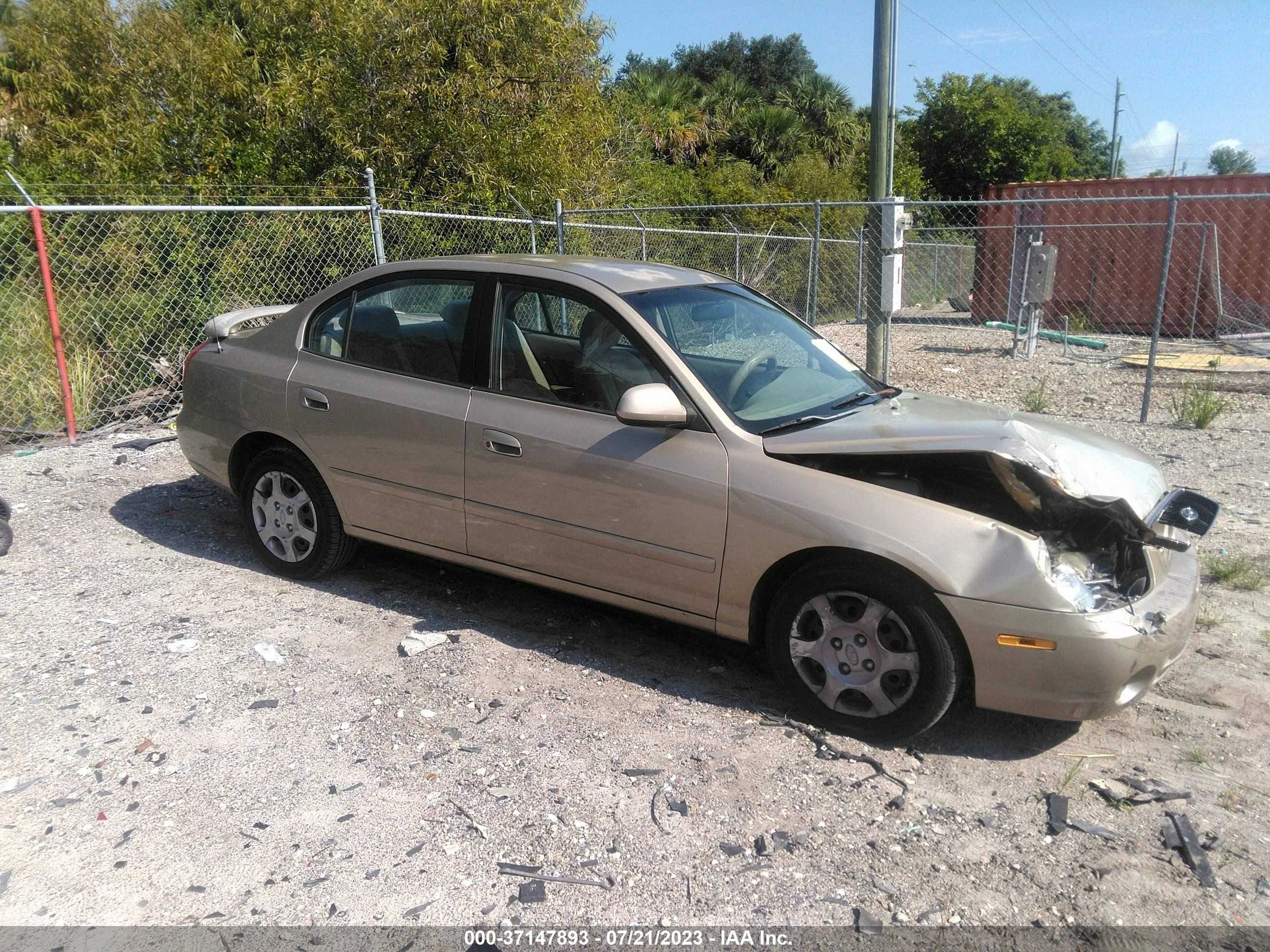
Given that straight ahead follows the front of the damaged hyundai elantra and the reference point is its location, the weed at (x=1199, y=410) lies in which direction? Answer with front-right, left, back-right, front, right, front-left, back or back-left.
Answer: left

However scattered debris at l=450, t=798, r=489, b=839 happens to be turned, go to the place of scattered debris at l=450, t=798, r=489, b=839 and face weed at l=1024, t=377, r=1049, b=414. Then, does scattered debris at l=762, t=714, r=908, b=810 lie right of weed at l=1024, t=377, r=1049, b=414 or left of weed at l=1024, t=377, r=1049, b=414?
right

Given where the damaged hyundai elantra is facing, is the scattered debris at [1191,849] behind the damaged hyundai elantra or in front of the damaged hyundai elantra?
in front

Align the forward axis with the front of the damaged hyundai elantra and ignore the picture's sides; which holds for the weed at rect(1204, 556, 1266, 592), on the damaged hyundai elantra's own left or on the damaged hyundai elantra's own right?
on the damaged hyundai elantra's own left

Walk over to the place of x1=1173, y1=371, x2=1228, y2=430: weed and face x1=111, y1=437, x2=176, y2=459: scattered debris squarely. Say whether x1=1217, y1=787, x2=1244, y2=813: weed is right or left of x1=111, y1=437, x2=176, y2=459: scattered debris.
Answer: left

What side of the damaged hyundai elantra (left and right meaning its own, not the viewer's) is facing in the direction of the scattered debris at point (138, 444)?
back

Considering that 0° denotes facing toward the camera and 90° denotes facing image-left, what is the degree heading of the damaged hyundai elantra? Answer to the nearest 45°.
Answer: approximately 315°

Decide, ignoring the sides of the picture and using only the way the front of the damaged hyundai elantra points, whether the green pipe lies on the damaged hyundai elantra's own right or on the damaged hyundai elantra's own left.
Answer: on the damaged hyundai elantra's own left

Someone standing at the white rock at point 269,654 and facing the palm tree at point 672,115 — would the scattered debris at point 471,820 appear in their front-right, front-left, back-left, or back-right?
back-right

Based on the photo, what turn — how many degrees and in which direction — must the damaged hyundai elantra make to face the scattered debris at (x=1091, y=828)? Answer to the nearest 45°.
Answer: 0° — it already faces it

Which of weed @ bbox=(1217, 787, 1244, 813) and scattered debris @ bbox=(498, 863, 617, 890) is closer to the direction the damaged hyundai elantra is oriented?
the weed

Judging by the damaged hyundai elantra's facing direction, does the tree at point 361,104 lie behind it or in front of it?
behind

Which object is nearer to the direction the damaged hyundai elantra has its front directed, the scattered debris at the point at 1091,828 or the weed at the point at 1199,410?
the scattered debris

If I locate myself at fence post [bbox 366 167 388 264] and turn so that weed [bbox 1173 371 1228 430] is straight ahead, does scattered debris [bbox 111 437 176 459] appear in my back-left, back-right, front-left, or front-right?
back-right
